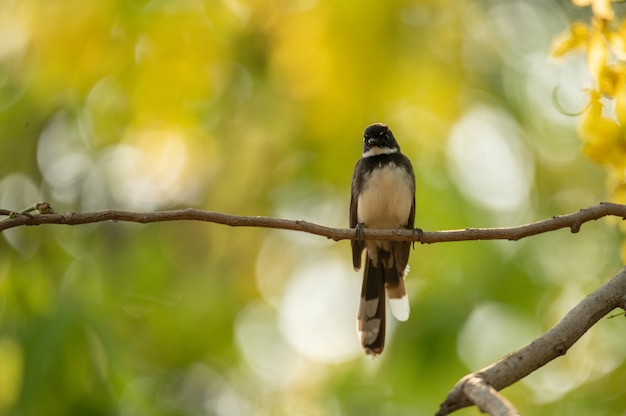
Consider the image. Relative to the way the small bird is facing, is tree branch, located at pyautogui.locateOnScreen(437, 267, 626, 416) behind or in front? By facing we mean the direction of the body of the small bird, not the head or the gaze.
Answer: in front

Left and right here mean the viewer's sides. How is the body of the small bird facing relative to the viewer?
facing the viewer
